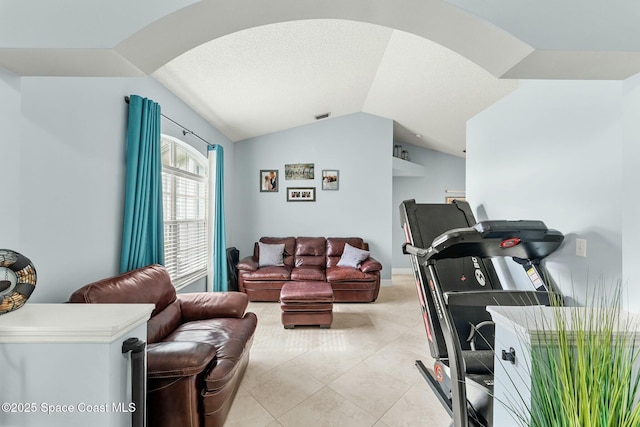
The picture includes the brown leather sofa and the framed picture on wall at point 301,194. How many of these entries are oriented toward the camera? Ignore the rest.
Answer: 2

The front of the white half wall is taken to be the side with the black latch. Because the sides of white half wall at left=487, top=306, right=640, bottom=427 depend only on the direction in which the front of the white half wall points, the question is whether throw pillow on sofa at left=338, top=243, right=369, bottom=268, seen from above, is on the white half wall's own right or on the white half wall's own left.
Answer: on the white half wall's own right

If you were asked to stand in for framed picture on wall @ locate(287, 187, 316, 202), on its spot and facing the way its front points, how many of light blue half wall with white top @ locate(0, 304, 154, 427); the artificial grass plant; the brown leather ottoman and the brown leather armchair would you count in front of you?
4

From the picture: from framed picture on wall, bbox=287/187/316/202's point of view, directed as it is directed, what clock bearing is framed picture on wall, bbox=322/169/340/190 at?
framed picture on wall, bbox=322/169/340/190 is roughly at 9 o'clock from framed picture on wall, bbox=287/187/316/202.
